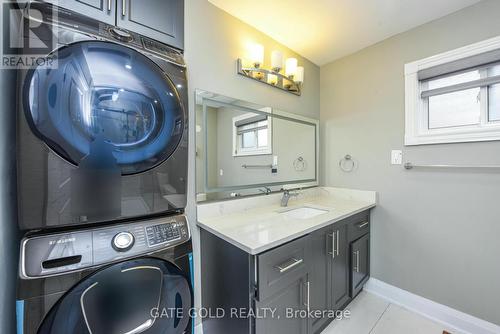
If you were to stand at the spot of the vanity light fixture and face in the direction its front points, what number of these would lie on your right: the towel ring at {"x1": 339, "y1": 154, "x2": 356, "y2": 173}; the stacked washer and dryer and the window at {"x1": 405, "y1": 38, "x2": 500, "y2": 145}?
1

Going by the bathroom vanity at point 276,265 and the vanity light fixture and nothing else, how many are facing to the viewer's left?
0

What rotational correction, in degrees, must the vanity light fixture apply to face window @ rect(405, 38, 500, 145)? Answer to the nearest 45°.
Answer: approximately 45° to its left

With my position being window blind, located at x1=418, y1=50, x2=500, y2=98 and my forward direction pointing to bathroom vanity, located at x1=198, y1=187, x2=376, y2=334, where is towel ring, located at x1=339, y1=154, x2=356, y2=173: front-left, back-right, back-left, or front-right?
front-right

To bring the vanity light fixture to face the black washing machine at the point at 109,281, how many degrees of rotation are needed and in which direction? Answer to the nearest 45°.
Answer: approximately 90° to its right

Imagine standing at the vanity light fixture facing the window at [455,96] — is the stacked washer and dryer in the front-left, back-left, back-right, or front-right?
back-right

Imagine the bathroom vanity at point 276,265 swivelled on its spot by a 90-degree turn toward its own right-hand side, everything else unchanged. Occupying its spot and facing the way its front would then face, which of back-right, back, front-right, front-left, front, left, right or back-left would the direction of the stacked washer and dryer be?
front

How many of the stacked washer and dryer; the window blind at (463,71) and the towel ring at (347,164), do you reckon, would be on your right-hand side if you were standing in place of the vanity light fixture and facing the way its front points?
1

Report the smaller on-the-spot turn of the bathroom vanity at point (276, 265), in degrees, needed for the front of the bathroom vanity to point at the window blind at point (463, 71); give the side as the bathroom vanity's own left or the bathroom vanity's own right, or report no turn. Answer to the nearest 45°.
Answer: approximately 45° to the bathroom vanity's own left

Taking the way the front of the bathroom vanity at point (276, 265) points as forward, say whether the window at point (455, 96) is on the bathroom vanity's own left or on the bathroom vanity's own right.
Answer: on the bathroom vanity's own left

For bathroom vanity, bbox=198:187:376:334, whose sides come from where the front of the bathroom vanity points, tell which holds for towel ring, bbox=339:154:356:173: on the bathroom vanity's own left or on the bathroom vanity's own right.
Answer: on the bathroom vanity's own left

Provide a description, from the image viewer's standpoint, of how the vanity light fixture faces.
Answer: facing the viewer and to the right of the viewer

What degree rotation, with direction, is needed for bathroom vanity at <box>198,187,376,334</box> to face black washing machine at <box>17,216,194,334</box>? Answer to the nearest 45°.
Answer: approximately 90° to its right

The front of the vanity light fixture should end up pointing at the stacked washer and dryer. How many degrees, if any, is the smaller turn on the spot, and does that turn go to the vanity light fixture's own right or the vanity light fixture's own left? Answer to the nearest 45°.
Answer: approximately 90° to the vanity light fixture's own right

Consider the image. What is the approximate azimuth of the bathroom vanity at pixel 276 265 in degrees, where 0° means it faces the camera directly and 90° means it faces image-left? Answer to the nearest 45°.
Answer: approximately 315°

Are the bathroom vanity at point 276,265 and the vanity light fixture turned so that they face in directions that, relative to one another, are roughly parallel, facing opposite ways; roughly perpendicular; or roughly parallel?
roughly parallel
